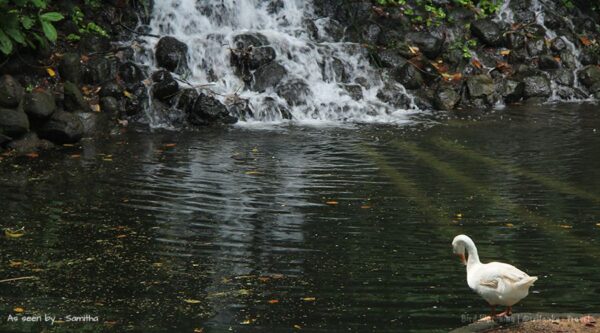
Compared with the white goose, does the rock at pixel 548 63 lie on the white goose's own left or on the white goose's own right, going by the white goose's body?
on the white goose's own right

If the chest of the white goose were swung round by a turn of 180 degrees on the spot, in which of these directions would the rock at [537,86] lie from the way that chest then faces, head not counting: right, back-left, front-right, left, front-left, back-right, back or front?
left

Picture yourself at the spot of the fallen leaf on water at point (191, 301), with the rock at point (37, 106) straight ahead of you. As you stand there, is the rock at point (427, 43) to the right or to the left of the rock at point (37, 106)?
right

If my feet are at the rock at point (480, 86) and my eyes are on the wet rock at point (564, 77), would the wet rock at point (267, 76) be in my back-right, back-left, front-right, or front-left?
back-left

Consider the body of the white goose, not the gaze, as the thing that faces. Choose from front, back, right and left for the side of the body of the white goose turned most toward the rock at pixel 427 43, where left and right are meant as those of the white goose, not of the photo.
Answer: right

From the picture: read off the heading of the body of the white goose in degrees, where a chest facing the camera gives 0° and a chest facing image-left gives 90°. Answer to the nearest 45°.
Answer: approximately 90°

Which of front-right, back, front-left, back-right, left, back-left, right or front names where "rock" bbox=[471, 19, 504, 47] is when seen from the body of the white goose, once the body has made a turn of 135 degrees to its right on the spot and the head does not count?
front-left

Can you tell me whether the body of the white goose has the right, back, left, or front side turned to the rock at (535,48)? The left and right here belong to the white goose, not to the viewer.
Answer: right
